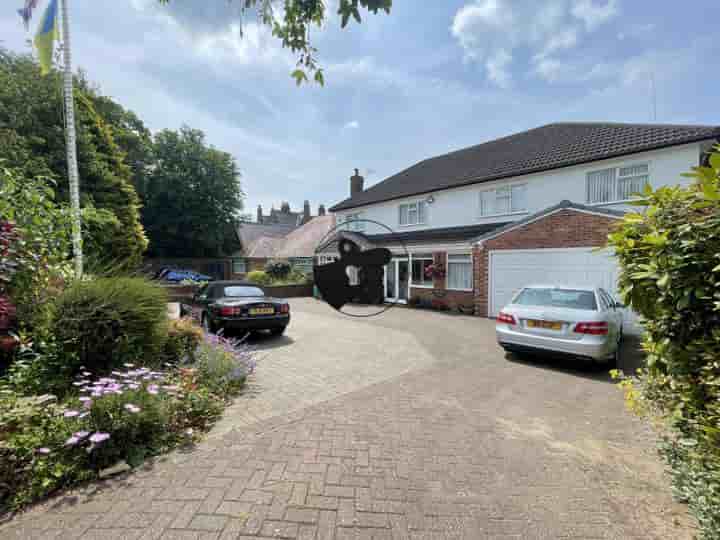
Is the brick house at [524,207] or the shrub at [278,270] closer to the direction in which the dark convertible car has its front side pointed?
the shrub

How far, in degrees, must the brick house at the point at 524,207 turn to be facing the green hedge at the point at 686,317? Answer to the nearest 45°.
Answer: approximately 45° to its left

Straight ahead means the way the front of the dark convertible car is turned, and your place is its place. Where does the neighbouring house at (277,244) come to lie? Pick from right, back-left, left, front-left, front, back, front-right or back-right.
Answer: front-right

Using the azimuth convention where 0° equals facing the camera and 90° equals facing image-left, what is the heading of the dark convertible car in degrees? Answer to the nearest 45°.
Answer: approximately 135°

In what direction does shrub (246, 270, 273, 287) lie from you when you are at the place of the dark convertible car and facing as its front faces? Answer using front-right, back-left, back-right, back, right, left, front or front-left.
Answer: front-right

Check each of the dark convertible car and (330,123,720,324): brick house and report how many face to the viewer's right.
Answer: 0

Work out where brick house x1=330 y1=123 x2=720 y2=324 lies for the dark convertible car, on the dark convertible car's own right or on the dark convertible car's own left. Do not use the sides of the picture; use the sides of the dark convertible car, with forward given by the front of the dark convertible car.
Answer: on the dark convertible car's own right

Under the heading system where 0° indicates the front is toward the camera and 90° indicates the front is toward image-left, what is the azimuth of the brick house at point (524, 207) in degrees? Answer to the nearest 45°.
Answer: approximately 45°

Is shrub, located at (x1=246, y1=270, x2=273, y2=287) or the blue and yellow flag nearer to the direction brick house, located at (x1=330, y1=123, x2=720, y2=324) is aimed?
the blue and yellow flag

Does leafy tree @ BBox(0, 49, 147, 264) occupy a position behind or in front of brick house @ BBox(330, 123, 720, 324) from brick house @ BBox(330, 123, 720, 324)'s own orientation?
in front
